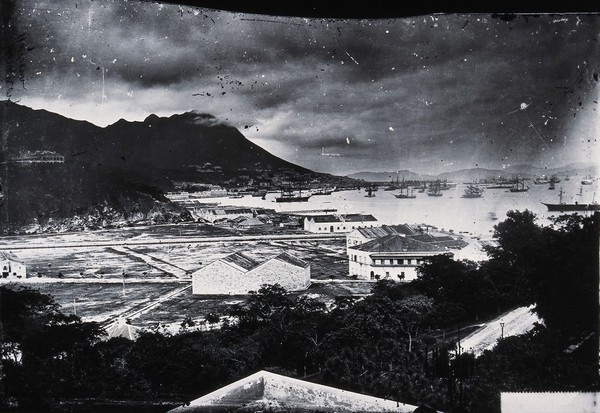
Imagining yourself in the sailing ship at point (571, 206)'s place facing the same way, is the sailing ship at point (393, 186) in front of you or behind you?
in front

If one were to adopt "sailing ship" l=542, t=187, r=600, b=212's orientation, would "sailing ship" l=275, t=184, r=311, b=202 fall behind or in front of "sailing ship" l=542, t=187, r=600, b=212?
in front

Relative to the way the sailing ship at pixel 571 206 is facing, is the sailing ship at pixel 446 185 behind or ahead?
ahead

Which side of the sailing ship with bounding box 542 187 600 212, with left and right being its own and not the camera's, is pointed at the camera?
left

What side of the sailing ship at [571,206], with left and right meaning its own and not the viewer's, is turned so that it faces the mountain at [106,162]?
front

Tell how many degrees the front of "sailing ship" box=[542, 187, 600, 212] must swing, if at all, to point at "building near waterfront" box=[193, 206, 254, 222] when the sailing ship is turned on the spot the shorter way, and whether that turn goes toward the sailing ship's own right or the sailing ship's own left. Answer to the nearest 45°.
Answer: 0° — it already faces it

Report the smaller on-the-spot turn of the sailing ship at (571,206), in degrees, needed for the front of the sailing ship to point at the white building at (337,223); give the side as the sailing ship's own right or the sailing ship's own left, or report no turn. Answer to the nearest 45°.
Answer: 0° — it already faces it

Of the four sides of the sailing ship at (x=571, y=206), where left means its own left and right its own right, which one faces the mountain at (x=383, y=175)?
right
